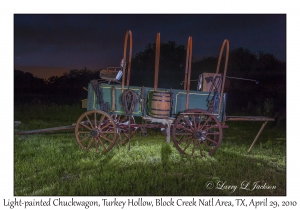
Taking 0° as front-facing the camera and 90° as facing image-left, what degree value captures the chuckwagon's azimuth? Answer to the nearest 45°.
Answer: approximately 90°
